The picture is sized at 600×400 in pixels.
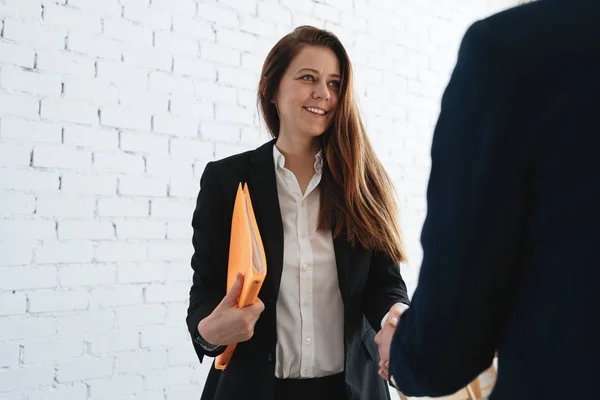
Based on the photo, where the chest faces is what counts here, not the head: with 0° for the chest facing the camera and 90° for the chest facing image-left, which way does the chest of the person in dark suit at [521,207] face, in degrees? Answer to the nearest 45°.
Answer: approximately 135°

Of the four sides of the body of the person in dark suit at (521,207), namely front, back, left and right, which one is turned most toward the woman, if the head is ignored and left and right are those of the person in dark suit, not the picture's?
front
